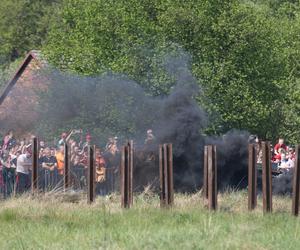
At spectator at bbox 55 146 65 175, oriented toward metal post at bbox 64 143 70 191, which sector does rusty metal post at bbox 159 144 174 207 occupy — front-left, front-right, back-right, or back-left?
front-left

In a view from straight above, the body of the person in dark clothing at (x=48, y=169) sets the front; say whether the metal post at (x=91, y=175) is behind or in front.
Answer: in front

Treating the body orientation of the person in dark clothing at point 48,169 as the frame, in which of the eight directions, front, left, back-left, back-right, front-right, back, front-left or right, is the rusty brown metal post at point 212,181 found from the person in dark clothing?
front-left

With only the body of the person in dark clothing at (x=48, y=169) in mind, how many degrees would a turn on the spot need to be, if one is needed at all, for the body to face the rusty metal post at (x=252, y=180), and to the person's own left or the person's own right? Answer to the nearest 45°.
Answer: approximately 45° to the person's own left

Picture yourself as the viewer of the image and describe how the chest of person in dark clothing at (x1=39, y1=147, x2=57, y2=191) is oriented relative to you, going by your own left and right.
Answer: facing the viewer

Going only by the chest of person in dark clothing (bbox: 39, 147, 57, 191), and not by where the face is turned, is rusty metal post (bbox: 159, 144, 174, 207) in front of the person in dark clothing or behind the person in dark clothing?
in front

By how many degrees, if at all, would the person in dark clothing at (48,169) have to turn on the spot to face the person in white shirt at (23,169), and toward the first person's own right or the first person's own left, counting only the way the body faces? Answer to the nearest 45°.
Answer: approximately 90° to the first person's own right

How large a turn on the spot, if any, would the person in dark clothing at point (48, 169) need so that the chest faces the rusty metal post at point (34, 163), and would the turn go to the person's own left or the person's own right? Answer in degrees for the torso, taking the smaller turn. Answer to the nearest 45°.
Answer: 0° — they already face it

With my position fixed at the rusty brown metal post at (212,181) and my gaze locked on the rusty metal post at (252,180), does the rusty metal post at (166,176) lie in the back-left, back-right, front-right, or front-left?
back-left
